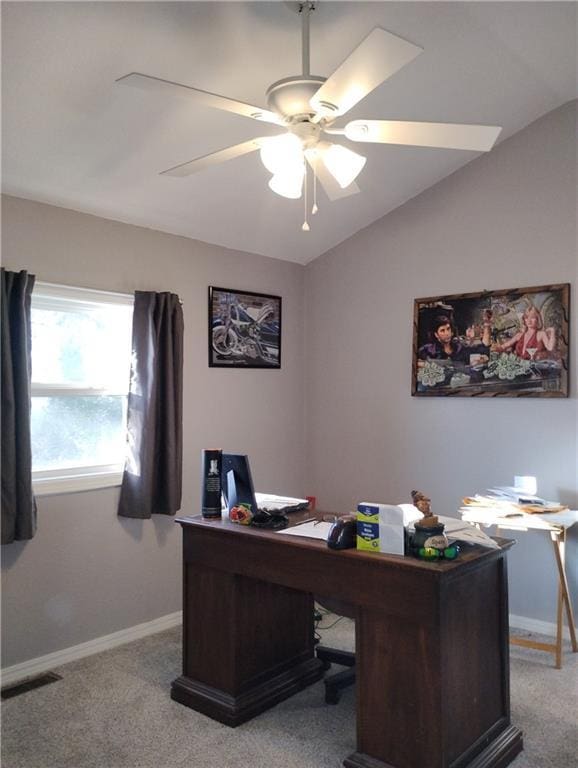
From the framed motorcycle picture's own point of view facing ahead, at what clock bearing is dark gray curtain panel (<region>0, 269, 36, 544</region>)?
The dark gray curtain panel is roughly at 3 o'clock from the framed motorcycle picture.

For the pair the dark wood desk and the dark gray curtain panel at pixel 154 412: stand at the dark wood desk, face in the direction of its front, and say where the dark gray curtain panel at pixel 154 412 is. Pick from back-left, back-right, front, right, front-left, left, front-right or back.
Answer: left

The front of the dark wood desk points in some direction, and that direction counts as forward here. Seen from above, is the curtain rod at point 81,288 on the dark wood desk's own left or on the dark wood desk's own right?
on the dark wood desk's own left

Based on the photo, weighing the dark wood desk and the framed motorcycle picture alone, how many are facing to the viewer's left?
0

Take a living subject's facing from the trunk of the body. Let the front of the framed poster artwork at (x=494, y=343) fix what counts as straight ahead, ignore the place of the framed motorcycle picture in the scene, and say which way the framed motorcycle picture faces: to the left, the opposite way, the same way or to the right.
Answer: to the left

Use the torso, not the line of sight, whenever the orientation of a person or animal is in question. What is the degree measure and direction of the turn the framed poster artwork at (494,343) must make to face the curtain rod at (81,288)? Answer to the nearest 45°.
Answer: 0° — it already faces it

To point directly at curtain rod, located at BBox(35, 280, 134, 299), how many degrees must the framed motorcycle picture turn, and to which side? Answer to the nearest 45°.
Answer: approximately 90° to its right

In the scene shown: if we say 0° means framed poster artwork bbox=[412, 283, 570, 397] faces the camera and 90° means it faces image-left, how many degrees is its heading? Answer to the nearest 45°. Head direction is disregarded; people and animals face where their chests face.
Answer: approximately 45°

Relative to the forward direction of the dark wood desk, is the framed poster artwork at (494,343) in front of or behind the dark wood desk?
in front

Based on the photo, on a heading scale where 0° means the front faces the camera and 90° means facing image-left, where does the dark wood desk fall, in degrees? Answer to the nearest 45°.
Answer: approximately 225°

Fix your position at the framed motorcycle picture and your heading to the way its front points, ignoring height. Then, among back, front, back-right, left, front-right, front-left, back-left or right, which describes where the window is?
right

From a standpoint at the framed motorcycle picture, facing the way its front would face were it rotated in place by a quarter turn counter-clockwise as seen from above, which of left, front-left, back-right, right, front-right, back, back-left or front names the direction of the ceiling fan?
back-right

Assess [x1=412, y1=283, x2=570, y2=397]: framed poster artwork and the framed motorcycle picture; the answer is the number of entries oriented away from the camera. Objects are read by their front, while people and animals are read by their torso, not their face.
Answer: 0

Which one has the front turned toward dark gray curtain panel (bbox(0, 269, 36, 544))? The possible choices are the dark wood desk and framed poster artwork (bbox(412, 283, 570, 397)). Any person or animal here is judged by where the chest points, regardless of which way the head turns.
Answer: the framed poster artwork
